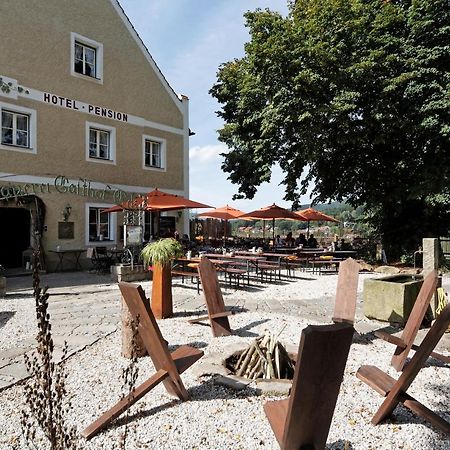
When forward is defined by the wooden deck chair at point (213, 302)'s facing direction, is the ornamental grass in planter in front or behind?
behind

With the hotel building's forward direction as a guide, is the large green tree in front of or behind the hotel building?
in front

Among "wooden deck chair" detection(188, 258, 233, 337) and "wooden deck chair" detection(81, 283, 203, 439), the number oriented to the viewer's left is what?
0

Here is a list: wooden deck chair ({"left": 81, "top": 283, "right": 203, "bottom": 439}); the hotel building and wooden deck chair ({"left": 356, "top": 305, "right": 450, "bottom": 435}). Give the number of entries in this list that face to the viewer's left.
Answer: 1

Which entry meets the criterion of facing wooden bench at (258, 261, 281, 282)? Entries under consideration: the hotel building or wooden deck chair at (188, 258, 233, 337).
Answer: the hotel building

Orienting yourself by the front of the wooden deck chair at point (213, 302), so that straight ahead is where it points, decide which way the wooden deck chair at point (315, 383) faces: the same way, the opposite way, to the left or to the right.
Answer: the opposite way

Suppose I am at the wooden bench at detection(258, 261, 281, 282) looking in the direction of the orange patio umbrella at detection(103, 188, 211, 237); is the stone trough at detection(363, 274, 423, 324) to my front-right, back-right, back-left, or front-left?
back-left

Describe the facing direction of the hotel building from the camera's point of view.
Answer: facing the viewer and to the right of the viewer

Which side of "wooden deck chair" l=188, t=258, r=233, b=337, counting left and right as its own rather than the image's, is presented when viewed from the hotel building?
back

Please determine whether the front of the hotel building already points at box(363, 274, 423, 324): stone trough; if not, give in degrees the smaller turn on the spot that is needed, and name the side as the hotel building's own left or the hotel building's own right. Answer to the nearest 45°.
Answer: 0° — it already faces it

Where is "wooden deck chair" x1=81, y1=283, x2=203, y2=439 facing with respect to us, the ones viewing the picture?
facing away from the viewer and to the right of the viewer

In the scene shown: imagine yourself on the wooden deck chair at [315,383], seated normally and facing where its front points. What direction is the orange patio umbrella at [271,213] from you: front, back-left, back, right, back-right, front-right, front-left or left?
front-right

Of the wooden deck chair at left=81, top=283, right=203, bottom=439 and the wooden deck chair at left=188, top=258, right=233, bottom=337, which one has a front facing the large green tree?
the wooden deck chair at left=81, top=283, right=203, bottom=439

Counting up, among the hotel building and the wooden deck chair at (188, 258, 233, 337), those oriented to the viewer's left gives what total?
0

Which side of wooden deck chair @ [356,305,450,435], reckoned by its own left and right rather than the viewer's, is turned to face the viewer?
left

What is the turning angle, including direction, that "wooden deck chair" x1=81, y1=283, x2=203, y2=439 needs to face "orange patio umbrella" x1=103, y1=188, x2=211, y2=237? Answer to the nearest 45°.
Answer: approximately 45° to its left
